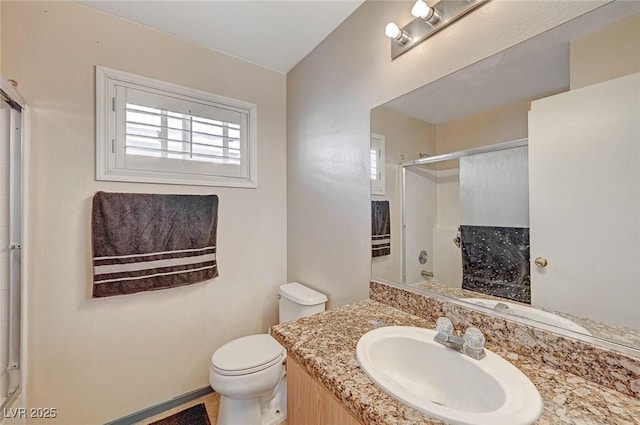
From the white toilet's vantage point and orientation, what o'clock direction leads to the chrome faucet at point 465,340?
The chrome faucet is roughly at 9 o'clock from the white toilet.

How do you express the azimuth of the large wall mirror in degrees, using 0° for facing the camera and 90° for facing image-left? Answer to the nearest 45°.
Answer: approximately 45°

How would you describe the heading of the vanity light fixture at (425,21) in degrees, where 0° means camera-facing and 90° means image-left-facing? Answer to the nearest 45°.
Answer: approximately 45°

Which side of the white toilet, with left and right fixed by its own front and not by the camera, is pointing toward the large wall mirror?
left

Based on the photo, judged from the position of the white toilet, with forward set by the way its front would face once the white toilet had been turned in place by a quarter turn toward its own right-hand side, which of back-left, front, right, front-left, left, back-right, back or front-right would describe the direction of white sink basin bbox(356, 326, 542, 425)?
back
